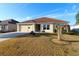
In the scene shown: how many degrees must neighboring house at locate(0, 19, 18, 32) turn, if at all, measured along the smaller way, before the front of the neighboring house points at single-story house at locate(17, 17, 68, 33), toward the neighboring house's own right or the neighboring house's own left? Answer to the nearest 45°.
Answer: approximately 90° to the neighboring house's own left

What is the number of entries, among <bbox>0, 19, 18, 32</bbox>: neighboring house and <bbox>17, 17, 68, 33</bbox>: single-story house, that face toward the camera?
2

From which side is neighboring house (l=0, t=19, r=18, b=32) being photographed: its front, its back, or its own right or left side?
front

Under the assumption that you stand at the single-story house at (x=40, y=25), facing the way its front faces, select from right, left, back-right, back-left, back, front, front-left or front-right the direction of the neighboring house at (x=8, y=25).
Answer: right

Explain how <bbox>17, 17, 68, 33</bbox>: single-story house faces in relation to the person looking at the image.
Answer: facing the viewer
